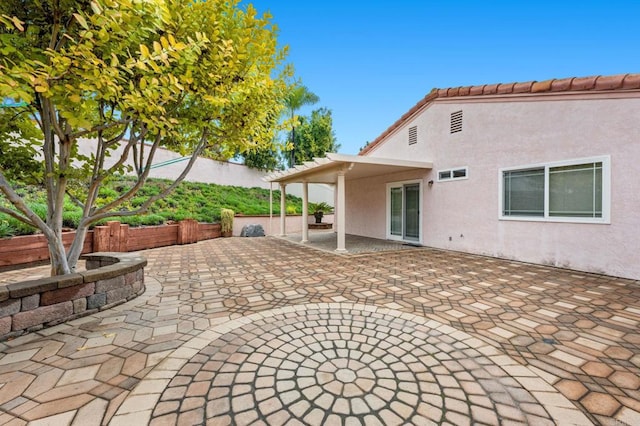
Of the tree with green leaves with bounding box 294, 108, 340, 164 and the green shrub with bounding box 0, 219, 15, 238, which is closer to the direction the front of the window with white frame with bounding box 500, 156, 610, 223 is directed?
the green shrub

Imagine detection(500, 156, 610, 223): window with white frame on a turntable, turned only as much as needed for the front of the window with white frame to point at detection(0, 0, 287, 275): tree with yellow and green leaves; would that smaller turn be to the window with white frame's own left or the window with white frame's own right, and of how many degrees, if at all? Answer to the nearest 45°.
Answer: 0° — it already faces it

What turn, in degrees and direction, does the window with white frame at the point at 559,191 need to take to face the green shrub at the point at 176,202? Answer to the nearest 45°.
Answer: approximately 45° to its right

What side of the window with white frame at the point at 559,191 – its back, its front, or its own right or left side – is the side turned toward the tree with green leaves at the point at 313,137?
right

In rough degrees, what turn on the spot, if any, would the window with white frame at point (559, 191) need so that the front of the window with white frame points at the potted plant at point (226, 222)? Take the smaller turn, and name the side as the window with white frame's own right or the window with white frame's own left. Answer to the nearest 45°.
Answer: approximately 45° to the window with white frame's own right

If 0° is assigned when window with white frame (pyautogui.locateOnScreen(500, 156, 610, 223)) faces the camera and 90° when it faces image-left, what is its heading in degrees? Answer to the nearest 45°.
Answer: approximately 45°

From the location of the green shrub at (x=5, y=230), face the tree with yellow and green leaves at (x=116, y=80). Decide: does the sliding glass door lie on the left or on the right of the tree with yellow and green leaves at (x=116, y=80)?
left

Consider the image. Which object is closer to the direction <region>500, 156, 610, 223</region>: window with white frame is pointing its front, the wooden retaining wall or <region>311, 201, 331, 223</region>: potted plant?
the wooden retaining wall

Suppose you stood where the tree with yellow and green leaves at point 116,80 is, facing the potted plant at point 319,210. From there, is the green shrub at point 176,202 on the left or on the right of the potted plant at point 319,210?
left

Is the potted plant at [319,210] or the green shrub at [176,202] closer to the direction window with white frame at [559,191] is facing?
the green shrub

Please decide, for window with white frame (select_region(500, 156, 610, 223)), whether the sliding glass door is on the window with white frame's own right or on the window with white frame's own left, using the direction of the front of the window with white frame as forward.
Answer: on the window with white frame's own right

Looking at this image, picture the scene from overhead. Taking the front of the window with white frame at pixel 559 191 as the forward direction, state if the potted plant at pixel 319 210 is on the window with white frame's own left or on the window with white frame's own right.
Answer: on the window with white frame's own right
